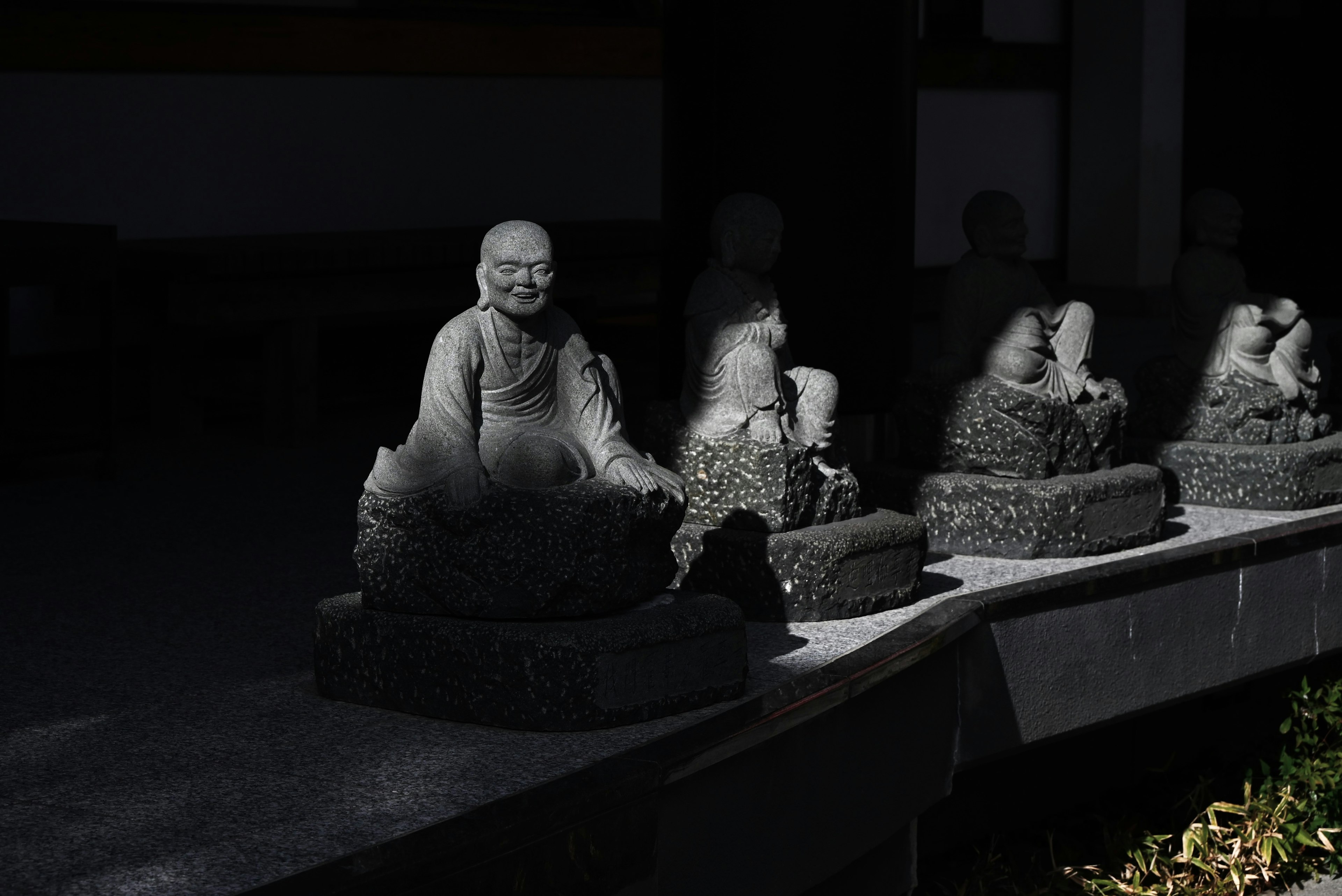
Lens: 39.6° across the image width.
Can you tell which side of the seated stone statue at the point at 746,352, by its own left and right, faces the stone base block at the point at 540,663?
right

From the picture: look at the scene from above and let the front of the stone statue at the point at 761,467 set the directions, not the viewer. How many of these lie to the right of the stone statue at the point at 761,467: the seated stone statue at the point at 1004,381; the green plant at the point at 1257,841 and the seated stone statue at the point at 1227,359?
0

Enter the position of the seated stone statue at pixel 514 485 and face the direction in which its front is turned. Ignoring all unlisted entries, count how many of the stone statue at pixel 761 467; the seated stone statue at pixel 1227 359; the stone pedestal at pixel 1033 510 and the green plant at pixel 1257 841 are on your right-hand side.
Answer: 0

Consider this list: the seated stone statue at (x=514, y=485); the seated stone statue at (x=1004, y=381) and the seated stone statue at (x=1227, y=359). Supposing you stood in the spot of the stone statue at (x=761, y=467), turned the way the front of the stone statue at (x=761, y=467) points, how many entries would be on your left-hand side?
2

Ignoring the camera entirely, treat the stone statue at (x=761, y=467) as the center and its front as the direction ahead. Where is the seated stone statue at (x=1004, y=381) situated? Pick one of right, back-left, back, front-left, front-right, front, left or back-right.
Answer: left

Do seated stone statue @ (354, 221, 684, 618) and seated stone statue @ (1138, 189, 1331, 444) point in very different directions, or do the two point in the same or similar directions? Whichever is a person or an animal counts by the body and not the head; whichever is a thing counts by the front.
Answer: same or similar directions

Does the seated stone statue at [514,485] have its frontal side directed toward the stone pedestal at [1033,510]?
no

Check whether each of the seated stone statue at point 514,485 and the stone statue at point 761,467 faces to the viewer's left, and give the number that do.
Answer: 0

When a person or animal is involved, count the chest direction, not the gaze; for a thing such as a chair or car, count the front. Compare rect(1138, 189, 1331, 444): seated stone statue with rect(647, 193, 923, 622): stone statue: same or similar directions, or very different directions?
same or similar directions

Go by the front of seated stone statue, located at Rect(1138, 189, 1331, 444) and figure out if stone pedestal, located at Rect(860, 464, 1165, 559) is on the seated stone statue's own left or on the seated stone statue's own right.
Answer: on the seated stone statue's own right

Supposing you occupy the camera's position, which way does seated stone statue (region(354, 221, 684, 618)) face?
facing the viewer

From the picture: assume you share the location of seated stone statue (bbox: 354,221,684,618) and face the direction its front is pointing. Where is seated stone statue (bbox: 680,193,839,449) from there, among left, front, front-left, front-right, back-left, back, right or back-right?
back-left

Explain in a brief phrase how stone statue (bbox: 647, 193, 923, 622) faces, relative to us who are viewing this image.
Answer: facing the viewer and to the right of the viewer

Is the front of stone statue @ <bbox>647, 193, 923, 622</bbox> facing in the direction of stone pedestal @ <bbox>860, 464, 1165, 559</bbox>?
no

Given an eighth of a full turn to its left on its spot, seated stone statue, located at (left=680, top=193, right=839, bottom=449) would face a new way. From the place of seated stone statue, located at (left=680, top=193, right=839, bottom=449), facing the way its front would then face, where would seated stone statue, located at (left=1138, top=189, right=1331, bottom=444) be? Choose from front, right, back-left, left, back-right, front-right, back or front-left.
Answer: front-left

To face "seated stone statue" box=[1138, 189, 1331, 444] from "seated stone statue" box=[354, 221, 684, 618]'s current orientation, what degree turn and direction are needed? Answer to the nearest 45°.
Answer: approximately 135° to its left

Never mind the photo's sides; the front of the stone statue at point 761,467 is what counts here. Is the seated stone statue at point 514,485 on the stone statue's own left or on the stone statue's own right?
on the stone statue's own right
